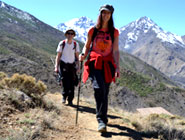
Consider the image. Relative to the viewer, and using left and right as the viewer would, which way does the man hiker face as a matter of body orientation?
facing the viewer

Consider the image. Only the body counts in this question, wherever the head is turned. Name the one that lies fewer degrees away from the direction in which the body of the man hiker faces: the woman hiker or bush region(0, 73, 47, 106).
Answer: the woman hiker

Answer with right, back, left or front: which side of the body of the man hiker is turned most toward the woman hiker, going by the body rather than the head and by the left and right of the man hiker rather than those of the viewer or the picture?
front

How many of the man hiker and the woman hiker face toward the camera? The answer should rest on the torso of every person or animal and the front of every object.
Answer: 2

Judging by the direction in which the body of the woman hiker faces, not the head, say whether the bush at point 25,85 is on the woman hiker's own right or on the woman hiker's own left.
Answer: on the woman hiker's own right

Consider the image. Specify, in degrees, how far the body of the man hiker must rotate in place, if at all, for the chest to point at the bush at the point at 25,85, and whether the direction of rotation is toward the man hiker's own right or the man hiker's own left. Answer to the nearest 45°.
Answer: approximately 45° to the man hiker's own right

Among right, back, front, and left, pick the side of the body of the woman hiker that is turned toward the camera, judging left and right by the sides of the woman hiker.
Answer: front

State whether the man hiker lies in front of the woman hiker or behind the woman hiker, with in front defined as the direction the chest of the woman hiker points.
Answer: behind
